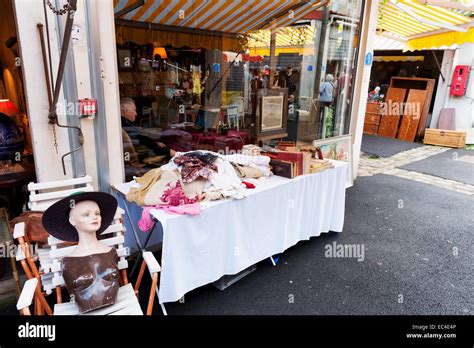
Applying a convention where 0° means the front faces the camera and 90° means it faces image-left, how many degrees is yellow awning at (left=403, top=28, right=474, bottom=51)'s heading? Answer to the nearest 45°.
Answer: approximately 45°

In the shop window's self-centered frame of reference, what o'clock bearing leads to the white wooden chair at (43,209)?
The white wooden chair is roughly at 2 o'clock from the shop window.

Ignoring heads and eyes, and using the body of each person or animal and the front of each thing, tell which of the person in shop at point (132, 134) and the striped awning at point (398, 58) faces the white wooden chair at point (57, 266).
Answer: the striped awning

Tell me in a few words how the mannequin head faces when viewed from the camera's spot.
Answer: facing the viewer and to the right of the viewer

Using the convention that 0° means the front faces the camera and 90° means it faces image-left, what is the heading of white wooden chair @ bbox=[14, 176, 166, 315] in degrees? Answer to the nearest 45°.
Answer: approximately 315°

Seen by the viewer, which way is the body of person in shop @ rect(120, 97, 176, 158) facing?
to the viewer's right

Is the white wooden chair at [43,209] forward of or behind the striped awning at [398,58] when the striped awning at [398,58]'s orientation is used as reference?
forward

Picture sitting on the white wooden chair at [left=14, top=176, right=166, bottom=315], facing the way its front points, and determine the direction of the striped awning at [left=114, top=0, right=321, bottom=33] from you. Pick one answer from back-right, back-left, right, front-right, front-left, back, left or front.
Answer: left

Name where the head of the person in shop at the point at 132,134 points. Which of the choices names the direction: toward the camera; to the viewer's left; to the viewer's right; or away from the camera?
to the viewer's right

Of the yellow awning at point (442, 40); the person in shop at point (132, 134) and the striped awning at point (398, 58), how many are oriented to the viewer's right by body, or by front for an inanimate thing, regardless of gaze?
1

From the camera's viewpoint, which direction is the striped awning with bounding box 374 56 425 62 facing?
toward the camera

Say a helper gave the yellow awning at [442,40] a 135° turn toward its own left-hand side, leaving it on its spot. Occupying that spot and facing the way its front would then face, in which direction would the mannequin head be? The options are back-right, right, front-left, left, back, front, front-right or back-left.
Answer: right

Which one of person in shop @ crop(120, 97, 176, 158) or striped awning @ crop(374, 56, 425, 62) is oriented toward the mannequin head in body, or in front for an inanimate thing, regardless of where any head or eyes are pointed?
the striped awning
